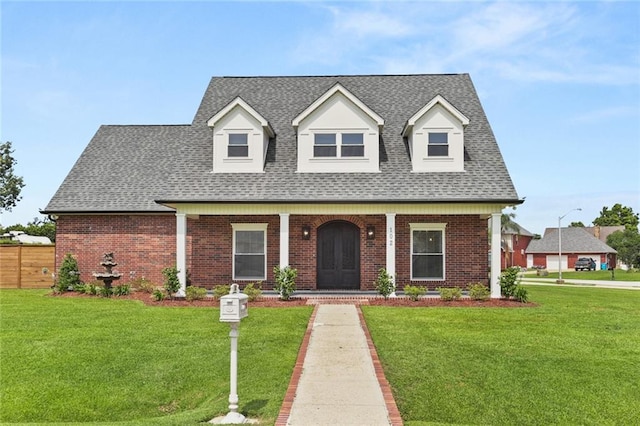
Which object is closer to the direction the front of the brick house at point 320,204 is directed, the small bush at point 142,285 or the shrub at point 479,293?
the shrub

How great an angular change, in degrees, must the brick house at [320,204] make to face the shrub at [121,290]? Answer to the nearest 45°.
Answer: approximately 90° to its right

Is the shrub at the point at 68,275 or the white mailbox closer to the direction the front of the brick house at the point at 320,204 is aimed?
the white mailbox

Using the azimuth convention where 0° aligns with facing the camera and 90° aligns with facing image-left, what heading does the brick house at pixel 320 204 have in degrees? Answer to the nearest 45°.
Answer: approximately 0°

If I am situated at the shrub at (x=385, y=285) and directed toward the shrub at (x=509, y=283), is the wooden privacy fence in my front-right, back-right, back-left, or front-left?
back-left

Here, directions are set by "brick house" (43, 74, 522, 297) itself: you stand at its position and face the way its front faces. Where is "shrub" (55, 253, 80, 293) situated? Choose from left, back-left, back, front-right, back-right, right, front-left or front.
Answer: right

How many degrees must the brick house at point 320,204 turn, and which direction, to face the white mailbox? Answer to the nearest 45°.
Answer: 0° — it already faces it

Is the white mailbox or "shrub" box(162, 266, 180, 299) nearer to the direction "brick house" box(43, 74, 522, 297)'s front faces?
the white mailbox

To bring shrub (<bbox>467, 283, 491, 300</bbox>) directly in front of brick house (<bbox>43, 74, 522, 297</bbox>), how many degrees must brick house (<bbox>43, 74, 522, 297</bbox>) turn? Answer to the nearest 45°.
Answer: approximately 45° to its left

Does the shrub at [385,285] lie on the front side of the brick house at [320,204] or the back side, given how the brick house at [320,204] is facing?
on the front side
